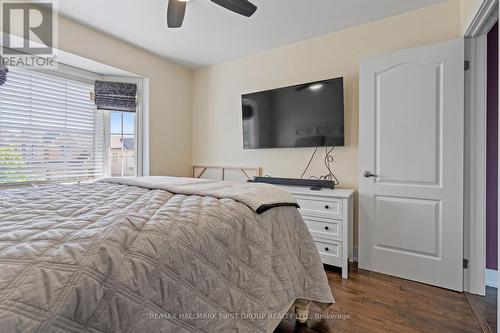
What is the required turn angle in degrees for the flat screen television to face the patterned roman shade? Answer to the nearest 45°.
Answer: approximately 45° to its right

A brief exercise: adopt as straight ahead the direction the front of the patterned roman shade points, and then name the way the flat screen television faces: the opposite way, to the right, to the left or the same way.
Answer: to the right

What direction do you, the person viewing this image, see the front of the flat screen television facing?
facing the viewer and to the left of the viewer

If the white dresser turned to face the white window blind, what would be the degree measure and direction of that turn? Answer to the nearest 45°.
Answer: approximately 45° to its right

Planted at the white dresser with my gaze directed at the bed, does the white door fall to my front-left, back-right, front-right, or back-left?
back-left

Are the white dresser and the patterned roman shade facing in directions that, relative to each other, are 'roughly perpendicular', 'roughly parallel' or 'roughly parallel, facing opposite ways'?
roughly perpendicular

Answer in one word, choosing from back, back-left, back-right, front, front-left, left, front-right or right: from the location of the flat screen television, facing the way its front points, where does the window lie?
front-right

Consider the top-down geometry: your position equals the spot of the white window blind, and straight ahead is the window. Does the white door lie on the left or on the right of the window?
right
